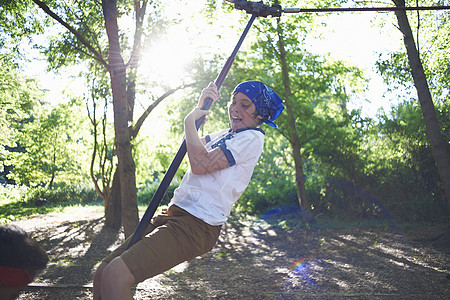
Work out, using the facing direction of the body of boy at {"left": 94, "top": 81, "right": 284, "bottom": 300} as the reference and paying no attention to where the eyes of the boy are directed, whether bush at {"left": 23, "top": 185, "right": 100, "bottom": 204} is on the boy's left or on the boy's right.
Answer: on the boy's right

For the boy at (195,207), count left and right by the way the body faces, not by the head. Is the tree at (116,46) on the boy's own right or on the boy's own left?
on the boy's own right
